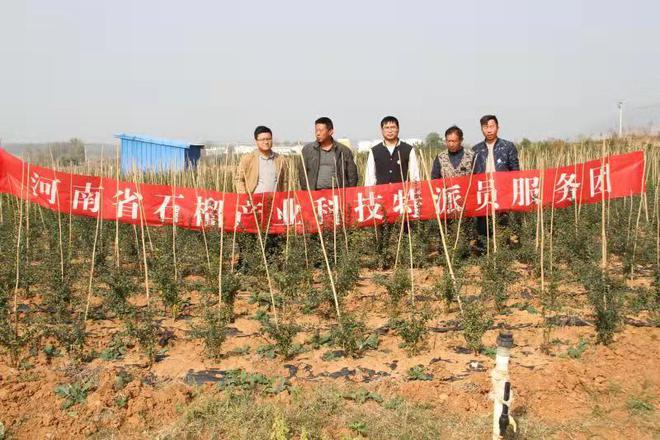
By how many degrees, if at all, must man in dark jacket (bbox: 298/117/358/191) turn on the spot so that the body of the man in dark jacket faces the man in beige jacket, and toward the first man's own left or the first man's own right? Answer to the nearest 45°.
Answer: approximately 90° to the first man's own right

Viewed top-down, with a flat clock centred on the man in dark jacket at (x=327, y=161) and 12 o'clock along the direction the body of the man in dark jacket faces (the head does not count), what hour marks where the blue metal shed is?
The blue metal shed is roughly at 5 o'clock from the man in dark jacket.

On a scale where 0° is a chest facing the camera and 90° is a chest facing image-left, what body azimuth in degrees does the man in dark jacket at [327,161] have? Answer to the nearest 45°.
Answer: approximately 0°

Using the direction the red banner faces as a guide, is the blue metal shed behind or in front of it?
behind
